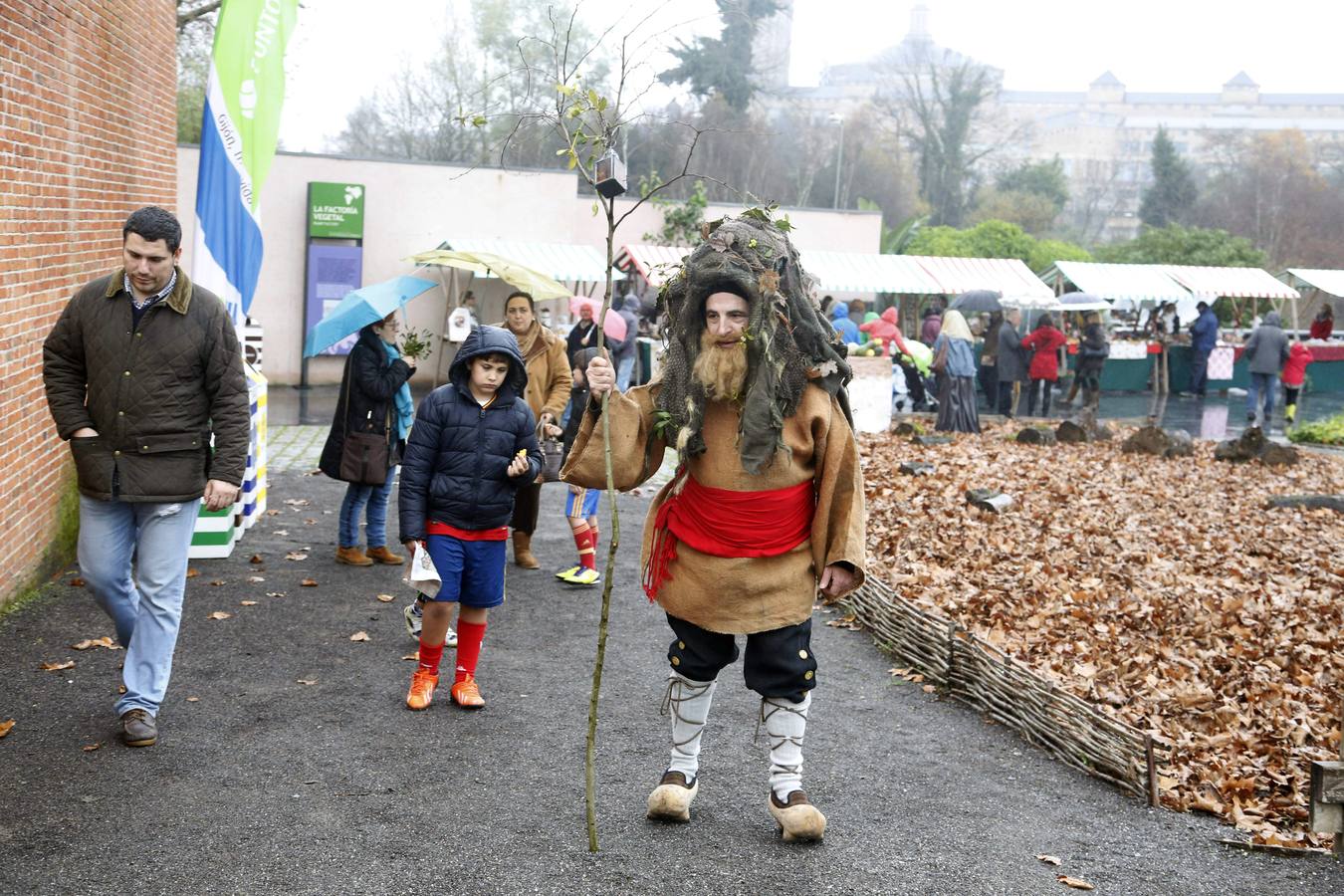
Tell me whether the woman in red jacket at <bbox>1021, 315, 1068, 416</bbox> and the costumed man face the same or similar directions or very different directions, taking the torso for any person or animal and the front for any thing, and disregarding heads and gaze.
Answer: very different directions

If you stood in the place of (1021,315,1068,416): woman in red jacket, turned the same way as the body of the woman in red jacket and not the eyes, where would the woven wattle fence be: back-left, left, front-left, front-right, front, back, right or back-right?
back

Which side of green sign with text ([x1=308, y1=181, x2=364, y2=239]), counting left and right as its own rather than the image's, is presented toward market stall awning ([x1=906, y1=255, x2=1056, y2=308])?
left

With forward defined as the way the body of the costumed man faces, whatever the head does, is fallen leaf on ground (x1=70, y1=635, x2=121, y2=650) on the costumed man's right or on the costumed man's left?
on the costumed man's right

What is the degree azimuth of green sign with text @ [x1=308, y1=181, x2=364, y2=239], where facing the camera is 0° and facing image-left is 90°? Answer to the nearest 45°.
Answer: approximately 0°

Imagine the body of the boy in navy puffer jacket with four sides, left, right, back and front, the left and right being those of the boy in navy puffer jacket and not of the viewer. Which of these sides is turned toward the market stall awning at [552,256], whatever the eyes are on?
back

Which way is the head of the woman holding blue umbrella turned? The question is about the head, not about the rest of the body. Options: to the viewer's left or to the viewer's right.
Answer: to the viewer's right

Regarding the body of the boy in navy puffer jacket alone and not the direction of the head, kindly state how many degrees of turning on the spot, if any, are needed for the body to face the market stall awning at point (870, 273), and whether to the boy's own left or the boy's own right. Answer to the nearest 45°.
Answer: approximately 180°

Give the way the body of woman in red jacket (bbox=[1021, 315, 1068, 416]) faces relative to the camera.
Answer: away from the camera
